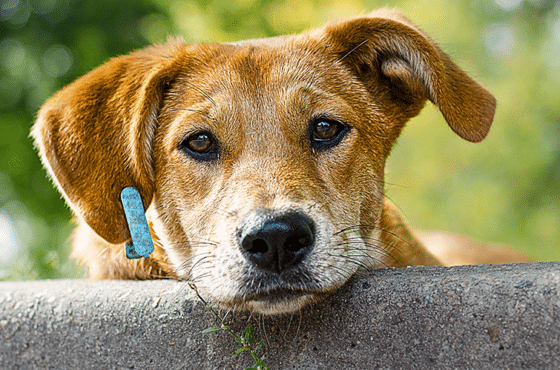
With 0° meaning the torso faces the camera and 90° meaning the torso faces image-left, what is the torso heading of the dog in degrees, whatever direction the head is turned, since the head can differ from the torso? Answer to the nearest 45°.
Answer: approximately 0°

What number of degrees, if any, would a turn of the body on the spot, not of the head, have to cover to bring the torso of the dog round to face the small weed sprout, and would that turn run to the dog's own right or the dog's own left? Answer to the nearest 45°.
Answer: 0° — it already faces it
